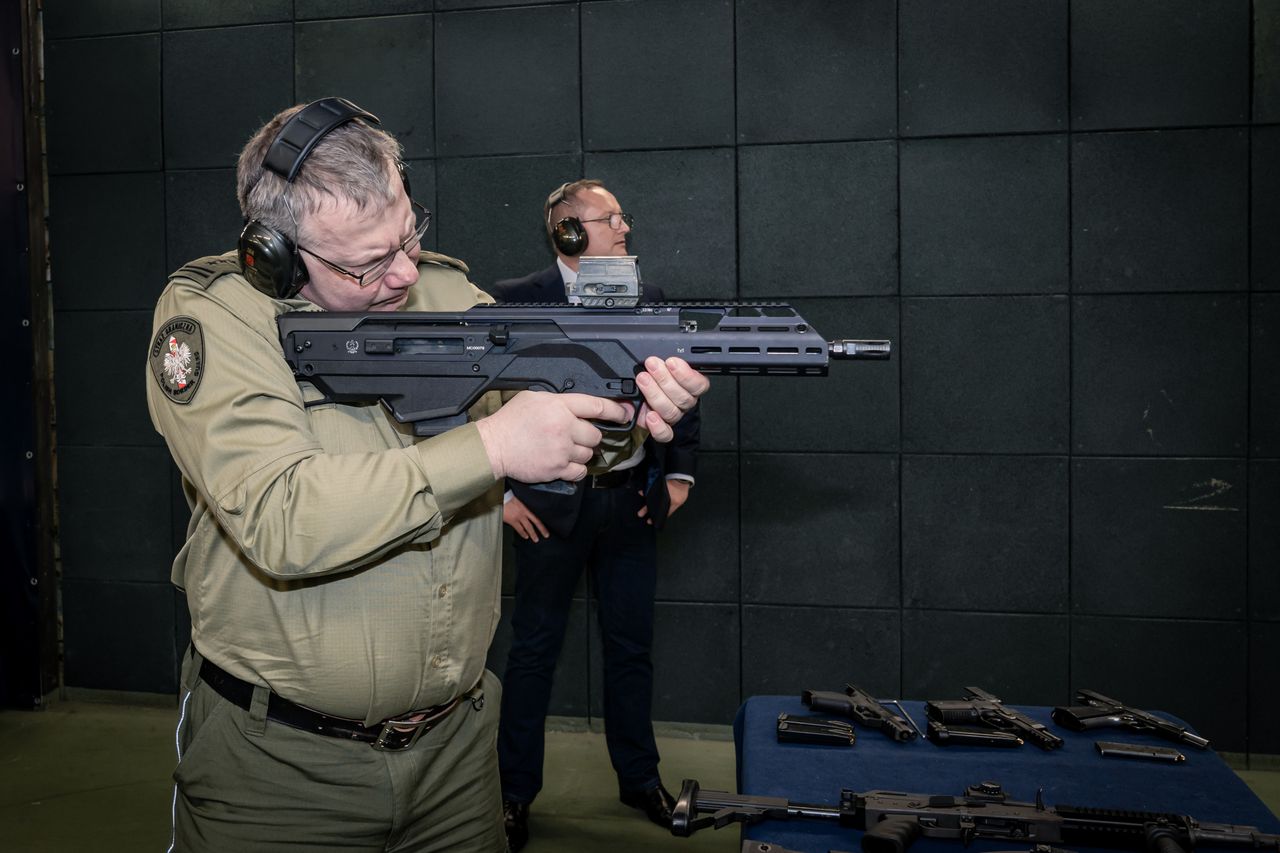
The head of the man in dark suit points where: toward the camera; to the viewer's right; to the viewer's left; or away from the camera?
to the viewer's right

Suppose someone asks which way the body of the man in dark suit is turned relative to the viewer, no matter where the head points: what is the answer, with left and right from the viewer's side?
facing the viewer and to the right of the viewer

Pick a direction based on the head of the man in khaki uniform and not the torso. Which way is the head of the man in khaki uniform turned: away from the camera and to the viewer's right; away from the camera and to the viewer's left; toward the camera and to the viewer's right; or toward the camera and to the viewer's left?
toward the camera and to the viewer's right

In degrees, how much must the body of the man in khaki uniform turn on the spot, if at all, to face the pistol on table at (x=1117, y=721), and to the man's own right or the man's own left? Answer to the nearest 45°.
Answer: approximately 45° to the man's own left

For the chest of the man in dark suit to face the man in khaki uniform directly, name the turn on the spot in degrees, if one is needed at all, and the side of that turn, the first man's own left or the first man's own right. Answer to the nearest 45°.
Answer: approximately 45° to the first man's own right

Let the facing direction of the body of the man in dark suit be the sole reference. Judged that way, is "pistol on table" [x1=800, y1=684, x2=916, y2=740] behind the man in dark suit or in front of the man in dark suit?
in front

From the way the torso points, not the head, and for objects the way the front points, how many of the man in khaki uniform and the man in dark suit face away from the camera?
0

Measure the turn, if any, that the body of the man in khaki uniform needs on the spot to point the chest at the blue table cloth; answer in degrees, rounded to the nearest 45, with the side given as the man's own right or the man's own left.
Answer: approximately 45° to the man's own left
